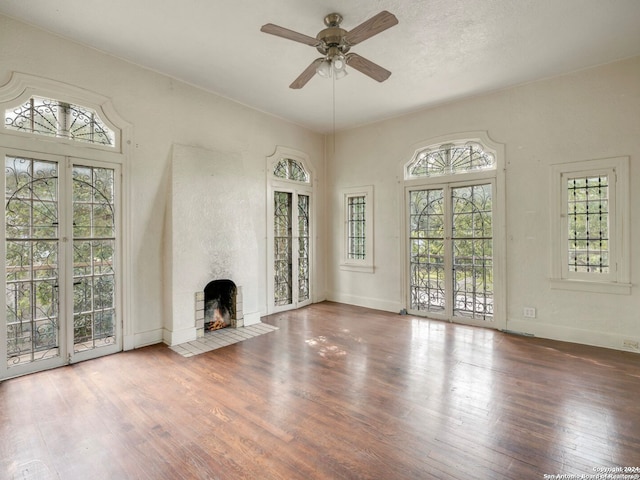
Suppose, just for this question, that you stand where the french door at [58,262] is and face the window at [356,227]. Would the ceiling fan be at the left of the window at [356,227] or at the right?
right

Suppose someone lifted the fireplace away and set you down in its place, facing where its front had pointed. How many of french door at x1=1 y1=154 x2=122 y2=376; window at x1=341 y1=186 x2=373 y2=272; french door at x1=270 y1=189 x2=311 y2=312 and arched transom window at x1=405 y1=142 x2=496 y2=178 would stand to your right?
1

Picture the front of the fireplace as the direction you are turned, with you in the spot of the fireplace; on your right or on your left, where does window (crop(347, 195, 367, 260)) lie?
on your left

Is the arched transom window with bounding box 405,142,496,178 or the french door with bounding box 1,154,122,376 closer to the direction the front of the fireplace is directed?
the arched transom window

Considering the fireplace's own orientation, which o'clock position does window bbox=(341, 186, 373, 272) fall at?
The window is roughly at 10 o'clock from the fireplace.

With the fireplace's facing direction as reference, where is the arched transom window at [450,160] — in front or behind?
in front

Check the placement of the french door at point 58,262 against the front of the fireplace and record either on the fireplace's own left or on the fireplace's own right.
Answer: on the fireplace's own right

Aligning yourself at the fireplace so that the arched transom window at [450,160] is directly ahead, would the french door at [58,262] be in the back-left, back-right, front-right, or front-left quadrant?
back-right

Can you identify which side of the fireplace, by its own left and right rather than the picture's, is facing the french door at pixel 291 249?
left

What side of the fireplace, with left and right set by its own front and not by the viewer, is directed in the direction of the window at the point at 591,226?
front

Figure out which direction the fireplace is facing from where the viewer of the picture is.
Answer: facing the viewer and to the right of the viewer
